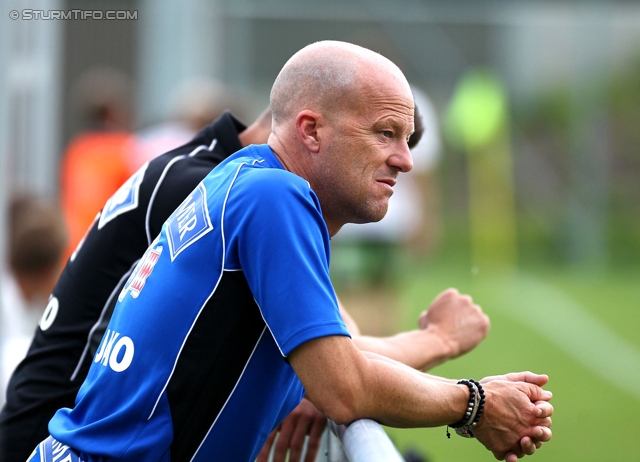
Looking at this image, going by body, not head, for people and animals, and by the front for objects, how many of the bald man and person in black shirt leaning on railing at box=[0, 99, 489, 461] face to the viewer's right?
2

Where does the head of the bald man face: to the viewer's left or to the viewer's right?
to the viewer's right

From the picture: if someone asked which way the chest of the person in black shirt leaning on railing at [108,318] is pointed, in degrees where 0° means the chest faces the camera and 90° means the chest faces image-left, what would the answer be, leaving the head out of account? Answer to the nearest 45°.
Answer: approximately 270°

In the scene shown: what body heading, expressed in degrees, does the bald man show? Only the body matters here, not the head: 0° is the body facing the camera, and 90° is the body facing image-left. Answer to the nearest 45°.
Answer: approximately 270°

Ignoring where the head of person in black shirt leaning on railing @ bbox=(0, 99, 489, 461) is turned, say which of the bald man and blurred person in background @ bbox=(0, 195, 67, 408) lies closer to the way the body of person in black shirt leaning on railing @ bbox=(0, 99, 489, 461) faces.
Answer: the bald man

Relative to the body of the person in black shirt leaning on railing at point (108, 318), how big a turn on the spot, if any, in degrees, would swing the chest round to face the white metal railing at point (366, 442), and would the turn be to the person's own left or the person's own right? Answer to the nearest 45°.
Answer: approximately 45° to the person's own right

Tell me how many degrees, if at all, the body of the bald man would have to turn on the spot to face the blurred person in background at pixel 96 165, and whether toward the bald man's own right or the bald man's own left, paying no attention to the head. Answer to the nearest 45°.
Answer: approximately 90° to the bald man's own left
